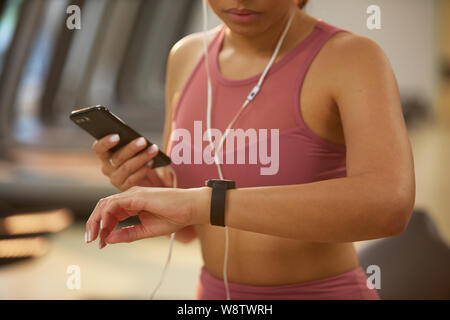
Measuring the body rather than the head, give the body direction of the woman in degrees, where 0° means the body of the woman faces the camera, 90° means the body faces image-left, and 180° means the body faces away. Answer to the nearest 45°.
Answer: approximately 45°
